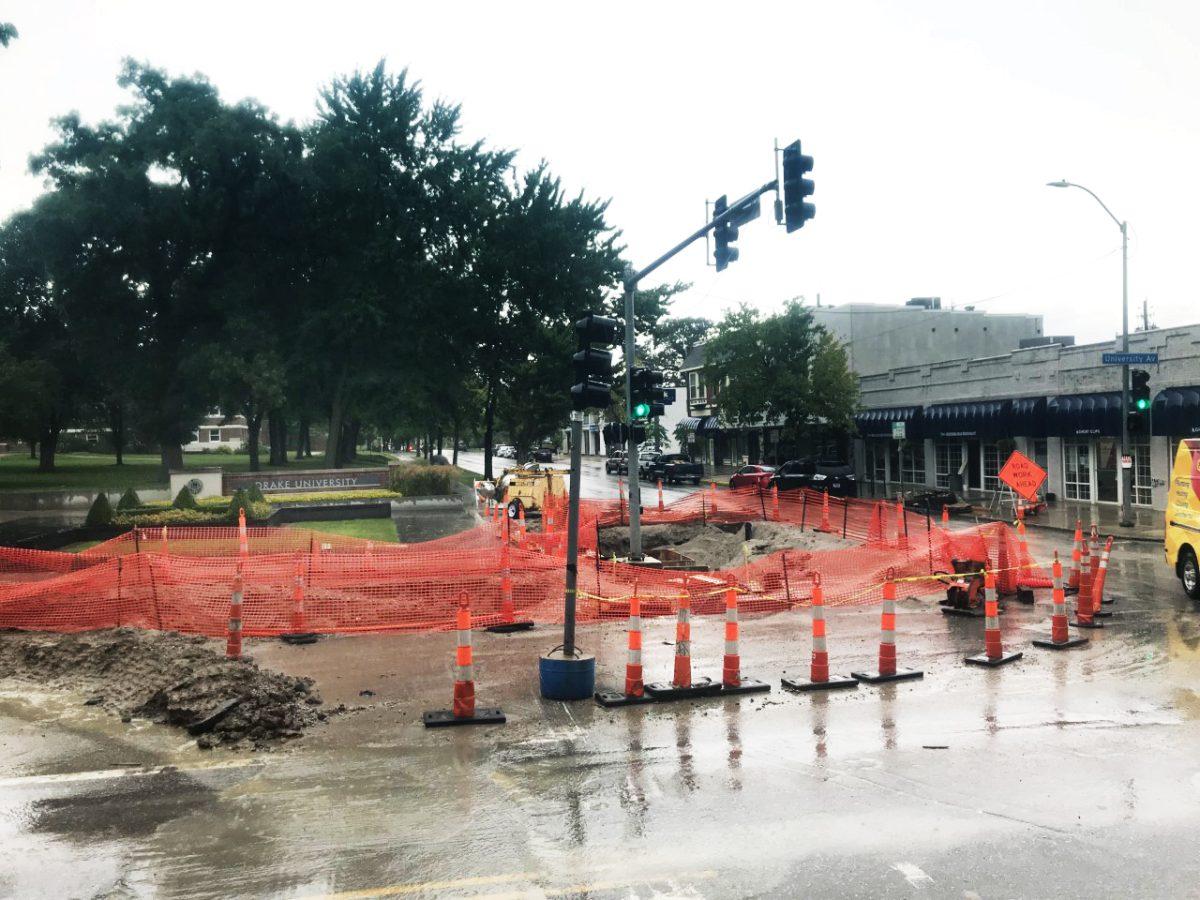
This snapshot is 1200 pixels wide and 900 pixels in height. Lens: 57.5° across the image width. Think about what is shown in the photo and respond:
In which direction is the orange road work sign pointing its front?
toward the camera

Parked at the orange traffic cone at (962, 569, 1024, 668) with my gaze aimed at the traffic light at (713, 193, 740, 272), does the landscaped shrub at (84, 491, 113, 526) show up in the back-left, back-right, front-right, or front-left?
front-left

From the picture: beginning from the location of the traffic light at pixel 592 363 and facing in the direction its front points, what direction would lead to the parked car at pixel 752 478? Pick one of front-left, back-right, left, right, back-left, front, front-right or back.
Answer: left

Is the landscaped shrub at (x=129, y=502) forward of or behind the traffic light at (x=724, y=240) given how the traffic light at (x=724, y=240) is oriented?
behind

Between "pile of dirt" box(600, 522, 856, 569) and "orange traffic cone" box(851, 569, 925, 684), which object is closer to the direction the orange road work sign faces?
the orange traffic cone

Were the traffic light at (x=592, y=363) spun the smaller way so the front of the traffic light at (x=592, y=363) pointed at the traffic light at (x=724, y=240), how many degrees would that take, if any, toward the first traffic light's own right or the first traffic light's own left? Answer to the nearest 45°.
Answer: approximately 90° to the first traffic light's own left

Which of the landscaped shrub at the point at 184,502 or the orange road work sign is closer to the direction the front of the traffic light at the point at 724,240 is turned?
the orange road work sign

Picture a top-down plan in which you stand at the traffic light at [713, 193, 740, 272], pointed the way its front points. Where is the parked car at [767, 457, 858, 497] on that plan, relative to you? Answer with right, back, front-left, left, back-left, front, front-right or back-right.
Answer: left

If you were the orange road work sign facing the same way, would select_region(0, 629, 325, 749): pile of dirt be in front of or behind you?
in front
